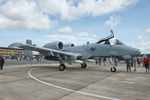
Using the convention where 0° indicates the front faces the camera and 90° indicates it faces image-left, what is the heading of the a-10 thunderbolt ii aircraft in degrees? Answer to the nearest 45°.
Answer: approximately 315°
